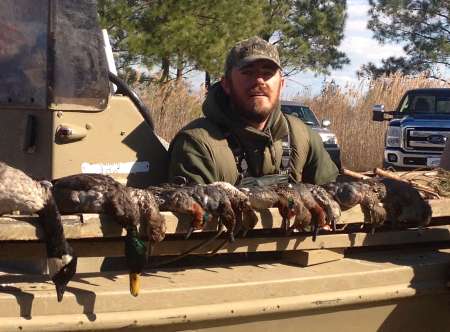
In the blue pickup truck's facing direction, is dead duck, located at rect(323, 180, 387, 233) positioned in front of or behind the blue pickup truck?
in front

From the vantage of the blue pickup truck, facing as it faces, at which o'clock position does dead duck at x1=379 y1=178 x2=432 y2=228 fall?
The dead duck is roughly at 12 o'clock from the blue pickup truck.

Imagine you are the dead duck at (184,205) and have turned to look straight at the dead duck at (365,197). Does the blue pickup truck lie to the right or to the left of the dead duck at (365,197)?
left

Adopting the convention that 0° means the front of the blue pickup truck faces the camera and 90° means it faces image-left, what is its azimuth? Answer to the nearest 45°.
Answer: approximately 0°

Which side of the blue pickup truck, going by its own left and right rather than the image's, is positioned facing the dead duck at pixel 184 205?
front

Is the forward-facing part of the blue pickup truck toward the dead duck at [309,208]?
yes

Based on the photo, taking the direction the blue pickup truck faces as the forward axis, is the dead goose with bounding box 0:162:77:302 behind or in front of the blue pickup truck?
in front

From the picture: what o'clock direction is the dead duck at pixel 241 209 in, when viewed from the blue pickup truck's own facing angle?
The dead duck is roughly at 12 o'clock from the blue pickup truck.

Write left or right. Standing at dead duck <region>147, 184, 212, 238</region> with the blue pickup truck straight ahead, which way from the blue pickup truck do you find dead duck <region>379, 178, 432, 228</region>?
right

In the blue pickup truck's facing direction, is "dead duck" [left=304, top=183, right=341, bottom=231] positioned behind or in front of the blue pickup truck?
in front

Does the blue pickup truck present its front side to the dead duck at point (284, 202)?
yes

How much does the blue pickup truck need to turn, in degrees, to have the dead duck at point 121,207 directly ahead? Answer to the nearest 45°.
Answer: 0° — it already faces it

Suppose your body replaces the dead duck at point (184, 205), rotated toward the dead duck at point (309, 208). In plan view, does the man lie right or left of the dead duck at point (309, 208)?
left
